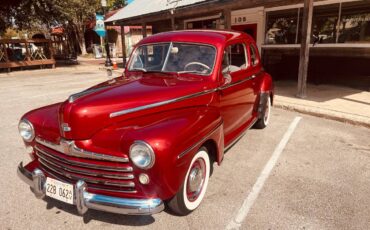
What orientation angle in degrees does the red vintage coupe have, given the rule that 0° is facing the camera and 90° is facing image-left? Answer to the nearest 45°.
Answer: approximately 45°
